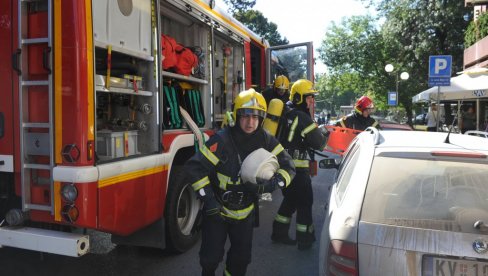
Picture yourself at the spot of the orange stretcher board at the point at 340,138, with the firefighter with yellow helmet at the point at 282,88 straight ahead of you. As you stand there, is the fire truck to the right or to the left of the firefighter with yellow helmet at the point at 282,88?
left

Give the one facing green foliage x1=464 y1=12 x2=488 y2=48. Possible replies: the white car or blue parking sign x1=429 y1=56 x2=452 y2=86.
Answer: the white car

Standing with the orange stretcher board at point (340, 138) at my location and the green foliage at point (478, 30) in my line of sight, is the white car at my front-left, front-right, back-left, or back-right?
back-right

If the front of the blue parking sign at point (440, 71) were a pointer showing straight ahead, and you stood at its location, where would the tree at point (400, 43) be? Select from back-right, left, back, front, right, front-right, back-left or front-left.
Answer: back

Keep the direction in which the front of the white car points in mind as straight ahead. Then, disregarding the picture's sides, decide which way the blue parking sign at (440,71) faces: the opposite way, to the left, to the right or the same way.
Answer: the opposite way

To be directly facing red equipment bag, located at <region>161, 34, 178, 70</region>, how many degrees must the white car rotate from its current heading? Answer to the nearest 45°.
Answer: approximately 45° to its left

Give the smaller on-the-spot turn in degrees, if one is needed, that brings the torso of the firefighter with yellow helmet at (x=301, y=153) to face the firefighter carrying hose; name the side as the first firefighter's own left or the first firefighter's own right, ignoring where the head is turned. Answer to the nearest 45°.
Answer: approximately 90° to the first firefighter's own right

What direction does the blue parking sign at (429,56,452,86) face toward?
toward the camera

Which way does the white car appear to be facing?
away from the camera

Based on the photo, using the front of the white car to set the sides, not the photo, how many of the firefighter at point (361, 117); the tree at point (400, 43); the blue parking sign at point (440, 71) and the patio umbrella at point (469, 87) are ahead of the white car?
4

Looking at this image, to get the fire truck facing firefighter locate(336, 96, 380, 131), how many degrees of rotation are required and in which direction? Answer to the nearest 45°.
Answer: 0° — it already faces them

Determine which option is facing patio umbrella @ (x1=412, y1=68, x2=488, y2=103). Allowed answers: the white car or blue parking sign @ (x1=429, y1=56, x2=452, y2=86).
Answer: the white car

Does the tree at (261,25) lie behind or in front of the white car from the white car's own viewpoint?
in front
